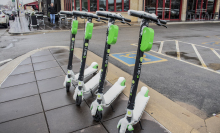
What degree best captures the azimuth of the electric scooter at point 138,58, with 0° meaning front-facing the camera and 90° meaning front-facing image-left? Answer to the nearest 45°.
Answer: approximately 45°

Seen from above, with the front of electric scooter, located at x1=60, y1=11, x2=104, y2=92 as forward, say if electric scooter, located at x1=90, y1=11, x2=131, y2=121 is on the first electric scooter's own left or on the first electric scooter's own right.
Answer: on the first electric scooter's own left

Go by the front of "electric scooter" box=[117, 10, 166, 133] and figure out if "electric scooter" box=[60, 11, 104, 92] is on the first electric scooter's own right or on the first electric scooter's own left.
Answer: on the first electric scooter's own right

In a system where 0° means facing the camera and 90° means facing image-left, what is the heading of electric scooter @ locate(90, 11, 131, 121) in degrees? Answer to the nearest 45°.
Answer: approximately 45°

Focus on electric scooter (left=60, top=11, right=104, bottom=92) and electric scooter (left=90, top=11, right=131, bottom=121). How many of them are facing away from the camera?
0

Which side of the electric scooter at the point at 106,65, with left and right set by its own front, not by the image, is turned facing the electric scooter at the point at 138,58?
left

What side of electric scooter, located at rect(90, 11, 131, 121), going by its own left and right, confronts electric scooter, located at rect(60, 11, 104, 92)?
right

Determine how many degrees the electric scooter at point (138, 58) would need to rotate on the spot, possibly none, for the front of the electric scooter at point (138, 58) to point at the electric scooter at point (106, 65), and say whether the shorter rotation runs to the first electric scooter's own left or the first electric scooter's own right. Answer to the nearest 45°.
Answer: approximately 90° to the first electric scooter's own right

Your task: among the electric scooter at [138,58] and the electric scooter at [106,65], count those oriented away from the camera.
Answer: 0
